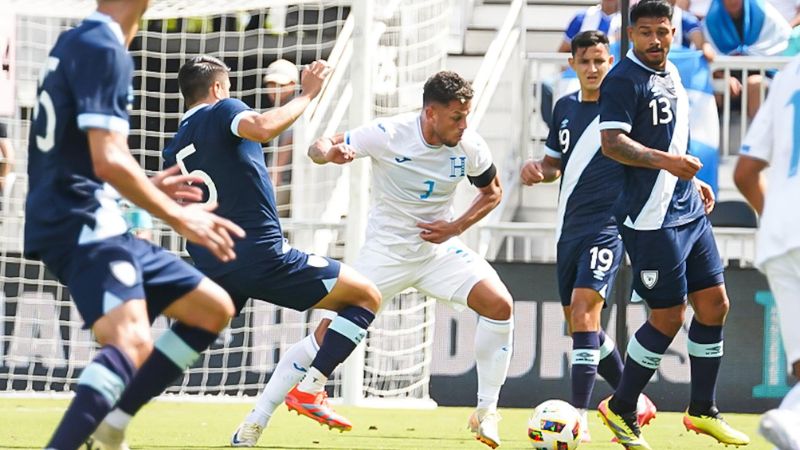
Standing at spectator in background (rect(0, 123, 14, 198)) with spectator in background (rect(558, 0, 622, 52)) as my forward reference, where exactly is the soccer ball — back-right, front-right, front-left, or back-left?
front-right

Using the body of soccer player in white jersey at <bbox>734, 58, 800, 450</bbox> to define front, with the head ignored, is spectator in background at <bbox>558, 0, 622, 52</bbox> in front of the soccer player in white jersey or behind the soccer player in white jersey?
in front

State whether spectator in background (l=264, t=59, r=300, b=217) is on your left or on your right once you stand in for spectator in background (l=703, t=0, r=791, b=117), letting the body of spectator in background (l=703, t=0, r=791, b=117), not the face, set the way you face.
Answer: on your right

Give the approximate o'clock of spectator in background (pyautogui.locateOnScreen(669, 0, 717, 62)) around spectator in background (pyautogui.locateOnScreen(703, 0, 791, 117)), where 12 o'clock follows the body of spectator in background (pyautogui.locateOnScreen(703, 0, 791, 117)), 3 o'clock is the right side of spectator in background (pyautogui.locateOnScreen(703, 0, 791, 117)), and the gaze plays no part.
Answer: spectator in background (pyautogui.locateOnScreen(669, 0, 717, 62)) is roughly at 2 o'clock from spectator in background (pyautogui.locateOnScreen(703, 0, 791, 117)).

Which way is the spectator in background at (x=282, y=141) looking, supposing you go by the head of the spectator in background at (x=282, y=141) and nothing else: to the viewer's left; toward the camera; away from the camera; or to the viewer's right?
toward the camera

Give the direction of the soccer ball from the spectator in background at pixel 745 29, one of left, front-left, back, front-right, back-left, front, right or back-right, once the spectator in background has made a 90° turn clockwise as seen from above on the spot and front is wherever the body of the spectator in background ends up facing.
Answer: left

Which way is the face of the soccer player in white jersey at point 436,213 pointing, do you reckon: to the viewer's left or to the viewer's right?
to the viewer's right

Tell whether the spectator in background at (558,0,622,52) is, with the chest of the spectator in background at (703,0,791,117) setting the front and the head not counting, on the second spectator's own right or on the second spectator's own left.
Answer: on the second spectator's own right

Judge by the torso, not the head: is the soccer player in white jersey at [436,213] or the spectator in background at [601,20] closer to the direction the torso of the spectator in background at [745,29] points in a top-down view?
the soccer player in white jersey

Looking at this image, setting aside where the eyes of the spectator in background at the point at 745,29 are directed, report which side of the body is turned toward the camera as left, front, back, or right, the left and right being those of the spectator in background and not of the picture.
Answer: front
